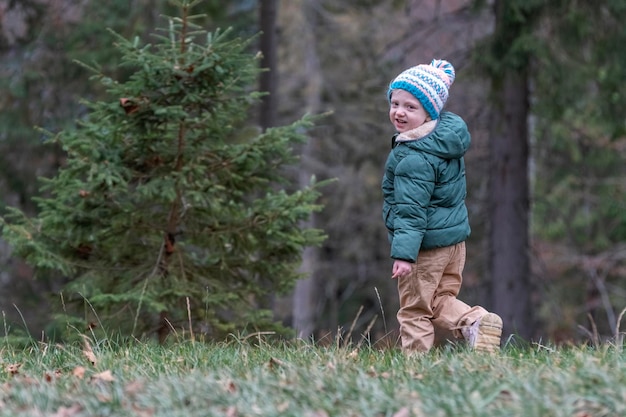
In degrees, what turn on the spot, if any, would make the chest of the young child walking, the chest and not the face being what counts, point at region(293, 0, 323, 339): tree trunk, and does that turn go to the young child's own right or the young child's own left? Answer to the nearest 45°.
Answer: approximately 90° to the young child's own right

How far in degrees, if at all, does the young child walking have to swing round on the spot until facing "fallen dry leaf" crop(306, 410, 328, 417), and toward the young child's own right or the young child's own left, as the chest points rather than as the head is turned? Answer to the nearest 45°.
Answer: approximately 90° to the young child's own left

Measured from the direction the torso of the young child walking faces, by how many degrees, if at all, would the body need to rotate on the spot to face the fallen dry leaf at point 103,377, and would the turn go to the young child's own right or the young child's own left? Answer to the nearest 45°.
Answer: approximately 45° to the young child's own left

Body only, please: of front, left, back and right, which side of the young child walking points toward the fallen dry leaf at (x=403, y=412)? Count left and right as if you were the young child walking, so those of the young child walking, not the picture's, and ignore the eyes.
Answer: left

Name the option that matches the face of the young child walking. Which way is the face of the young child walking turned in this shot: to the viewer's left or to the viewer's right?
to the viewer's left

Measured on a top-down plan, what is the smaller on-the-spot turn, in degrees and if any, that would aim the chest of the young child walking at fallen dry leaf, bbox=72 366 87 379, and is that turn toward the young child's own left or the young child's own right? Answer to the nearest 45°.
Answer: approximately 45° to the young child's own left

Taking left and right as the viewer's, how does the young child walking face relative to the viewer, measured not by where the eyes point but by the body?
facing to the left of the viewer

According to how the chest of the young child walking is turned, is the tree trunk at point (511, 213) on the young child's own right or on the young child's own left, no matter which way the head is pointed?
on the young child's own right

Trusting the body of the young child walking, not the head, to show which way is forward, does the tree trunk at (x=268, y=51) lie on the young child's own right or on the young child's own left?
on the young child's own right
